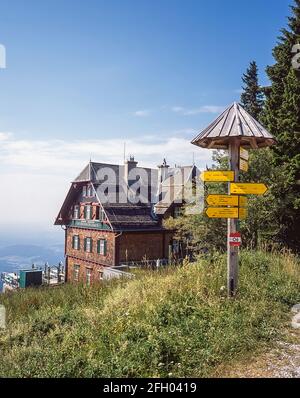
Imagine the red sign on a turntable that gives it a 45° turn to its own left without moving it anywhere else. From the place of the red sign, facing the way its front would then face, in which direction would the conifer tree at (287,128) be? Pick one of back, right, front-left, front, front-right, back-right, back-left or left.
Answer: back-left

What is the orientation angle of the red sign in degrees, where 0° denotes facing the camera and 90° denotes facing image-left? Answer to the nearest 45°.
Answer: approximately 0°

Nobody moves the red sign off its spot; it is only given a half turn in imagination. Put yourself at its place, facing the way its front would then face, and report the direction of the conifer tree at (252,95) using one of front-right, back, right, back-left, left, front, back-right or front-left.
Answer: front
